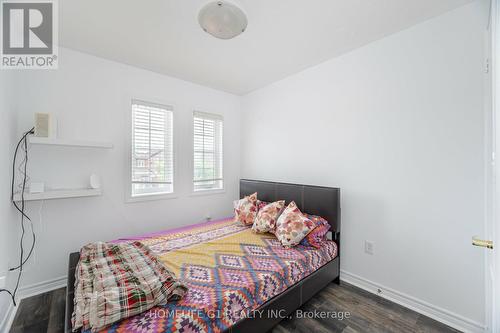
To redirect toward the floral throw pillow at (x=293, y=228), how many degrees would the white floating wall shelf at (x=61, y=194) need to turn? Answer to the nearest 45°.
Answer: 0° — it already faces it

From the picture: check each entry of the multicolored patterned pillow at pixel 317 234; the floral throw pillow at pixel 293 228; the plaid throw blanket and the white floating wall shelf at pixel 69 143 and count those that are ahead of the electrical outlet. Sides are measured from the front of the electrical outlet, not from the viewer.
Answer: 4

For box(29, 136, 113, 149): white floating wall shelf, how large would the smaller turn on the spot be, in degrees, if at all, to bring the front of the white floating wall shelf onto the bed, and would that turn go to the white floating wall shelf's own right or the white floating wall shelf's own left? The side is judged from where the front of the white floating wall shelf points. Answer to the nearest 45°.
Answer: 0° — it already faces it

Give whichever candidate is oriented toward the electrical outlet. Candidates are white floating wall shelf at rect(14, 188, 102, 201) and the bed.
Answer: the white floating wall shelf

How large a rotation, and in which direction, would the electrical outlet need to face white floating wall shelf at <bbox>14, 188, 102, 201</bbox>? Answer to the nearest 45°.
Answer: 0° — it already faces it

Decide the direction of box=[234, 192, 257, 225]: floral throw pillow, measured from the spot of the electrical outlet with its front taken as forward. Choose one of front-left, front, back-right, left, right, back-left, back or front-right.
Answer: front-right

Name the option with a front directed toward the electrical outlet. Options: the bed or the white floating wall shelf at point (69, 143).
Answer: the white floating wall shelf

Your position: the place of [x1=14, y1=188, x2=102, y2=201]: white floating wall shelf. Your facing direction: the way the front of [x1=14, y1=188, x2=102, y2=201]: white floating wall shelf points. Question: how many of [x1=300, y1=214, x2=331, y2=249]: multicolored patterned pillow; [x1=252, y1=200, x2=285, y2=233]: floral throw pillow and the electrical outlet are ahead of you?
3
